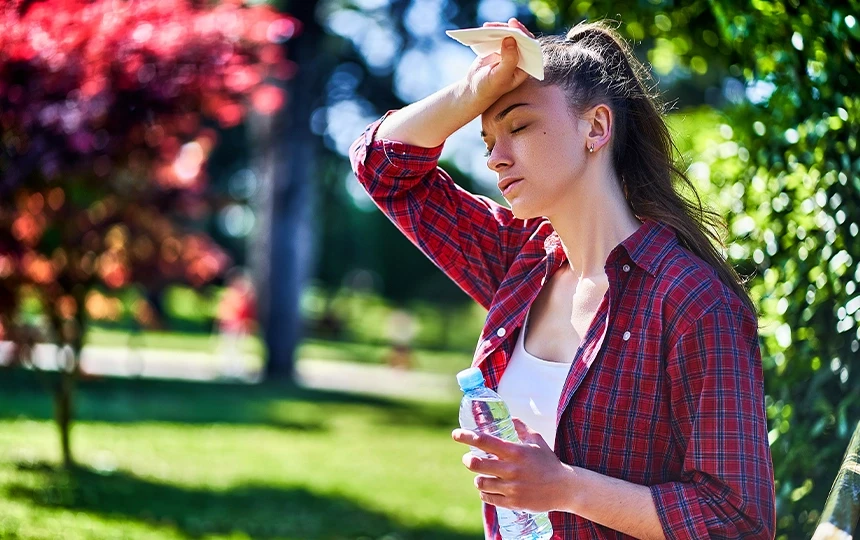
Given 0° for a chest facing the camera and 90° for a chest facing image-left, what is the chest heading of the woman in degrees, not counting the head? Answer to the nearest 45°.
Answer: approximately 45°

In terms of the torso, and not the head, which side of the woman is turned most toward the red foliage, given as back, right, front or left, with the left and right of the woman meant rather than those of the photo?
right

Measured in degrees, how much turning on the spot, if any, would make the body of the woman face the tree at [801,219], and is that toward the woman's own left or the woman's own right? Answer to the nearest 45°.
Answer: approximately 180°
